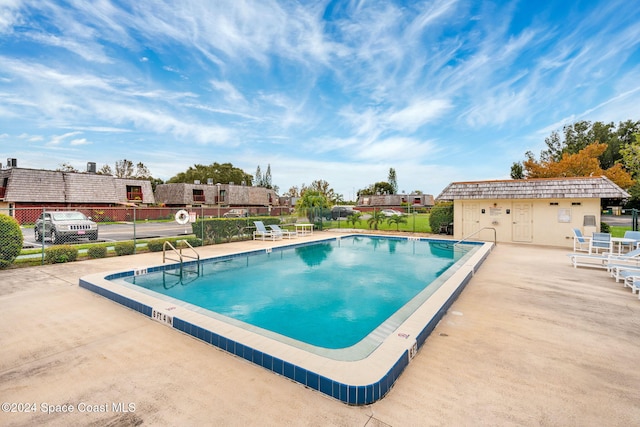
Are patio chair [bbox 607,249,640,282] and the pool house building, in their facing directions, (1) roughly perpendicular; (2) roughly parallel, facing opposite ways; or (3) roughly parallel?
roughly perpendicular

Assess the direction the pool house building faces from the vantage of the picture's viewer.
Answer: facing the viewer

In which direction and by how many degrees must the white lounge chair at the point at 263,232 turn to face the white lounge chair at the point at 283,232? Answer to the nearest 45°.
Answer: approximately 45° to its left

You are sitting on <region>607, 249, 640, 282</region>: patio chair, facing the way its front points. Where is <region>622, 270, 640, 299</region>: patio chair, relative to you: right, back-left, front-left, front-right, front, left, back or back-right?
left

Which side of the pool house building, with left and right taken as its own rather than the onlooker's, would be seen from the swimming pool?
front

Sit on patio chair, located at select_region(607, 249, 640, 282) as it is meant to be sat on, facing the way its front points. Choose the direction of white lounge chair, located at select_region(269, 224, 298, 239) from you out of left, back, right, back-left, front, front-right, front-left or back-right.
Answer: front

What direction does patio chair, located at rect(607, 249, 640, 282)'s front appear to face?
to the viewer's left

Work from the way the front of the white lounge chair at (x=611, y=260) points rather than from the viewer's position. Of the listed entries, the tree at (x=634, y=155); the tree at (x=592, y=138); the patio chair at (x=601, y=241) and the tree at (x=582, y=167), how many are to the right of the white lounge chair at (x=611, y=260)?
4

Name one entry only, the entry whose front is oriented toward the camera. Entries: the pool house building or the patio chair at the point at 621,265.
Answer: the pool house building

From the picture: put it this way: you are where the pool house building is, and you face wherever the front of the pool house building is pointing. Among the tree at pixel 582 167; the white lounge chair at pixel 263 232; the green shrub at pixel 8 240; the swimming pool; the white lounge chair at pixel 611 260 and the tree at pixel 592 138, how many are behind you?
2

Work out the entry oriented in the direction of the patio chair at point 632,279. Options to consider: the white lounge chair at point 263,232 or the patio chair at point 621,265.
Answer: the white lounge chair

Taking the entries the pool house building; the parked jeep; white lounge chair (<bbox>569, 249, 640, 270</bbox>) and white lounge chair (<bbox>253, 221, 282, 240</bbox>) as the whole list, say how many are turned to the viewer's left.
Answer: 1

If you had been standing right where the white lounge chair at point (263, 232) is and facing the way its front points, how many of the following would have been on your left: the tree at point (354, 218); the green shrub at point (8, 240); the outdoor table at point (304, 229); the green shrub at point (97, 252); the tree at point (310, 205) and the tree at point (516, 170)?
4

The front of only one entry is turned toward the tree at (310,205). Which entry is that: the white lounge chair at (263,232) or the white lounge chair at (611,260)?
the white lounge chair at (611,260)

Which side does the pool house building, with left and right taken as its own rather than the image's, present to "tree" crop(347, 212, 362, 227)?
right

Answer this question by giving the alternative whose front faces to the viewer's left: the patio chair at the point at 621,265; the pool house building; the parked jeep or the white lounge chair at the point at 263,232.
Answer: the patio chair

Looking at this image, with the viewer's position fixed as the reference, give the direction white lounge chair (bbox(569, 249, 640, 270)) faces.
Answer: facing to the left of the viewer

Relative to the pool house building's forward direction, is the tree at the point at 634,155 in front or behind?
behind

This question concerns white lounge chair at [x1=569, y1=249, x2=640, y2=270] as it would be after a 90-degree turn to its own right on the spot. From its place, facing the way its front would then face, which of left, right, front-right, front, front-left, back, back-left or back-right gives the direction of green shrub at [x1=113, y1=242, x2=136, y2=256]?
back-left

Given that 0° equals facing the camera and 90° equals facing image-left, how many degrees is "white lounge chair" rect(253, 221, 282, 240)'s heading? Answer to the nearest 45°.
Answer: approximately 315°
